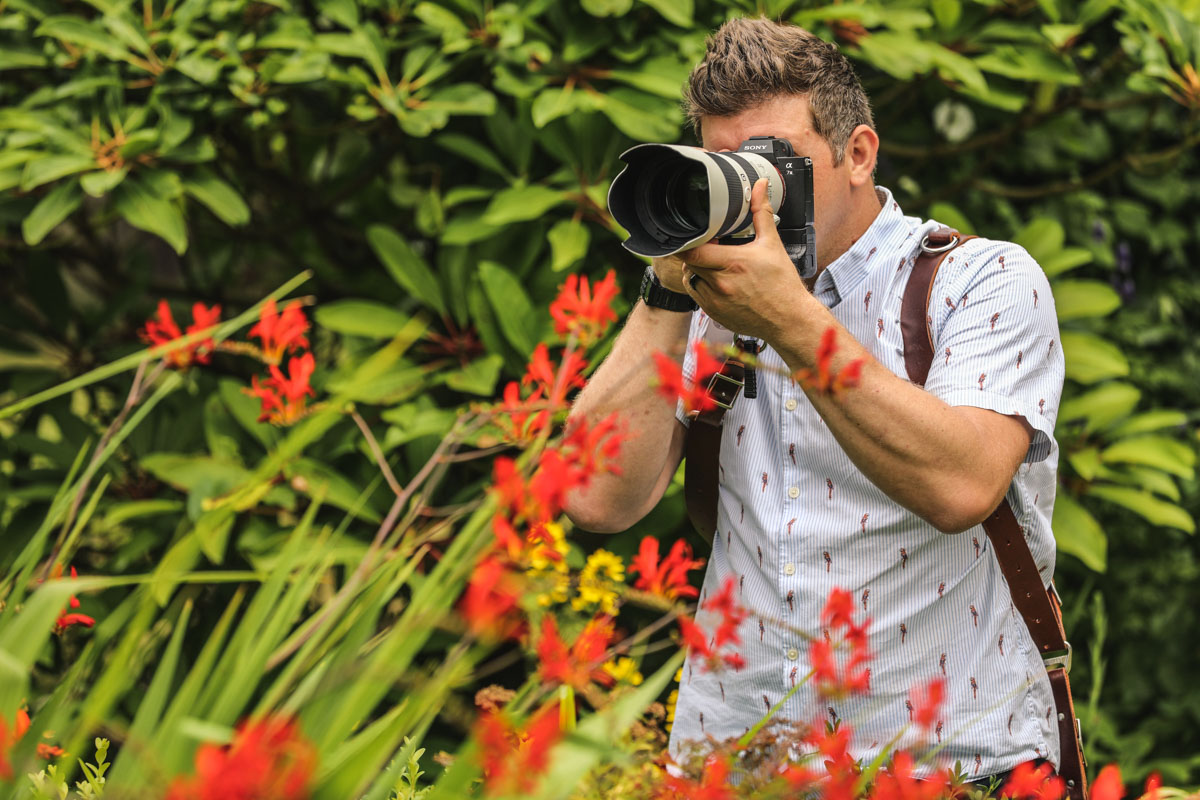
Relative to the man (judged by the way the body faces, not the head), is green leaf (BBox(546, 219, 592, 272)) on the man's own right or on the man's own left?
on the man's own right

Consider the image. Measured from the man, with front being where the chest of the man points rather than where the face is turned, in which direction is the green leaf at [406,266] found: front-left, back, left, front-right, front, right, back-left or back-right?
right

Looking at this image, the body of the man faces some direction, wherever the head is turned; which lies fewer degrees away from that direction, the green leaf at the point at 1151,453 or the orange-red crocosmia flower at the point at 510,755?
the orange-red crocosmia flower

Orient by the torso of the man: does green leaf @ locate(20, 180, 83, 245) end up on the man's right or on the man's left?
on the man's right

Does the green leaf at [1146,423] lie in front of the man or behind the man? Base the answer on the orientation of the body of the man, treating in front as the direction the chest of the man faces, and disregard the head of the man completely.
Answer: behind

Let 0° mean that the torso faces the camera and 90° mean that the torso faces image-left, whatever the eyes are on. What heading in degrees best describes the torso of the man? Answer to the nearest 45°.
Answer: approximately 45°

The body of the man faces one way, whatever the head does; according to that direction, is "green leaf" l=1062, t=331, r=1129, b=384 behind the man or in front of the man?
behind

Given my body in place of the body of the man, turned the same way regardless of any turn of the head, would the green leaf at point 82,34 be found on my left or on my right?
on my right

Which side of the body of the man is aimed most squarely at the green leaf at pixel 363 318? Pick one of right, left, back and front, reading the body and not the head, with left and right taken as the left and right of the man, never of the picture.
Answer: right

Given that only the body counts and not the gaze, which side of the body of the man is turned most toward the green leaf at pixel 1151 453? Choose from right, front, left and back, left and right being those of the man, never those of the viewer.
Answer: back
